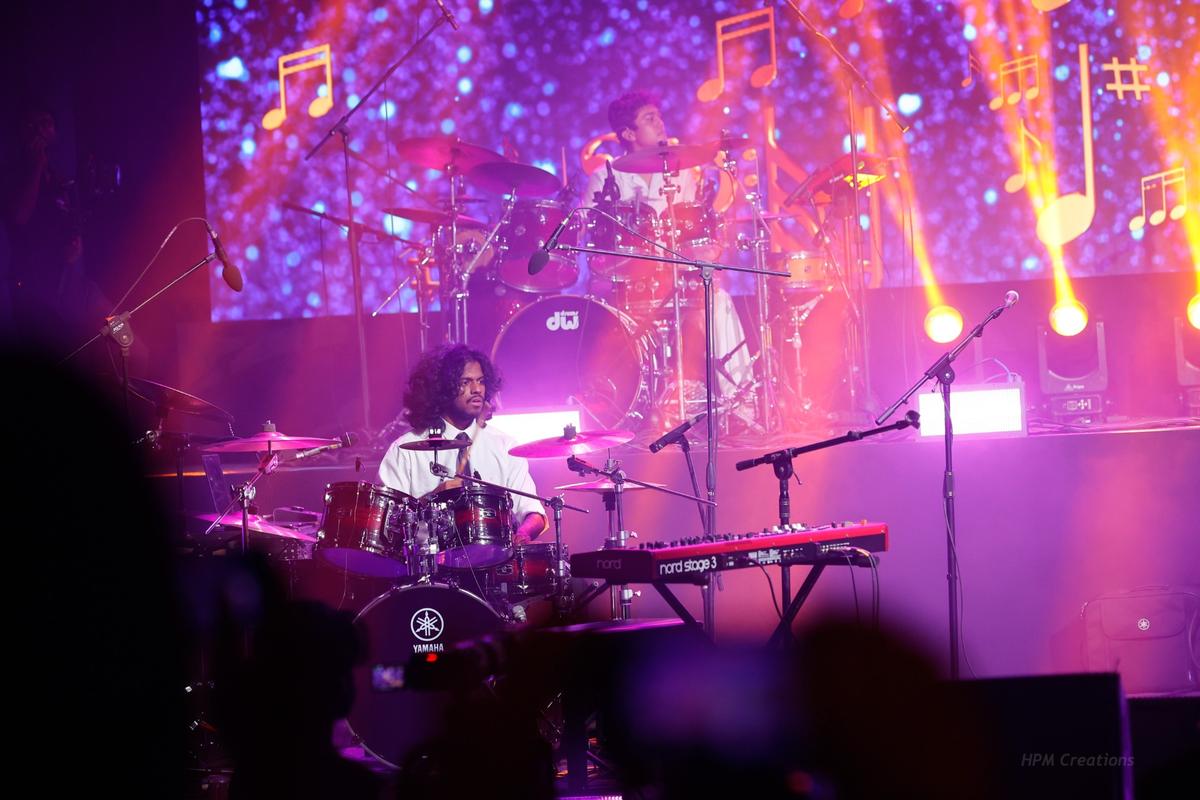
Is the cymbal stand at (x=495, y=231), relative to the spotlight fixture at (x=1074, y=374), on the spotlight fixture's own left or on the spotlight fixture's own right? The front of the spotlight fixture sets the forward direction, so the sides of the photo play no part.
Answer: on the spotlight fixture's own right

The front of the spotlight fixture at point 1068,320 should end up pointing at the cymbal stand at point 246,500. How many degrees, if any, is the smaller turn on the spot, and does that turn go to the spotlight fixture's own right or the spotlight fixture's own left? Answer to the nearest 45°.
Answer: approximately 45° to the spotlight fixture's own right

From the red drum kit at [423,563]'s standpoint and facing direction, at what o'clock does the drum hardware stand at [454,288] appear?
The drum hardware stand is roughly at 6 o'clock from the red drum kit.

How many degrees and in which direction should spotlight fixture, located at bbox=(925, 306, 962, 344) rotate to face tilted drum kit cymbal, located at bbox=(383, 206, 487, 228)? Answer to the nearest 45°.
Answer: approximately 45° to its right

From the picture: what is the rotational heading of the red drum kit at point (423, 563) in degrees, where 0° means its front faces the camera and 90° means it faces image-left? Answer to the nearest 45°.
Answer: approximately 0°

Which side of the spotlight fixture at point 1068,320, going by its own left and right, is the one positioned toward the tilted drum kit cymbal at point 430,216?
right

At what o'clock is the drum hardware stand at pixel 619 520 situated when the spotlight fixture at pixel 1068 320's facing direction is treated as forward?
The drum hardware stand is roughly at 1 o'clock from the spotlight fixture.

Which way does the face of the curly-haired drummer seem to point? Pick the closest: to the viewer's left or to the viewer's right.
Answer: to the viewer's right

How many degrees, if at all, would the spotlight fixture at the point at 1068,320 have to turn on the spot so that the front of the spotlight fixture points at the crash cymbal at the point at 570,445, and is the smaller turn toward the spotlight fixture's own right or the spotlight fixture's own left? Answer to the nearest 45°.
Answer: approximately 45° to the spotlight fixture's own right

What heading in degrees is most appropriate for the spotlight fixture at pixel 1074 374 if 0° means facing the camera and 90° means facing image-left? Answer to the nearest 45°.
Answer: approximately 0°

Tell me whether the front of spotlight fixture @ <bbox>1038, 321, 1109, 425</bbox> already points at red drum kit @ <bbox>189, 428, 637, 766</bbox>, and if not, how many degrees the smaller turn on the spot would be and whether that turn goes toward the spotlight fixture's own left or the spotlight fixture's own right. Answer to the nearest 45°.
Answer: approximately 45° to the spotlight fixture's own right
